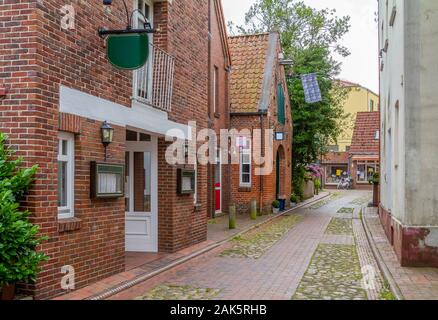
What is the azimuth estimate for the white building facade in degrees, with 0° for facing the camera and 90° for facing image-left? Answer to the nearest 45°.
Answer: approximately 90°

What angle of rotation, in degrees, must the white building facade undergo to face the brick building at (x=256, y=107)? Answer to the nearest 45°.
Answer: approximately 45° to its right

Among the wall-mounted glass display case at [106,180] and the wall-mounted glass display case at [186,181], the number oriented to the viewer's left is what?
0

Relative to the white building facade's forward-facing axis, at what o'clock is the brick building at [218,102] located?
The brick building is roughly at 2 o'clock from the white building facade.

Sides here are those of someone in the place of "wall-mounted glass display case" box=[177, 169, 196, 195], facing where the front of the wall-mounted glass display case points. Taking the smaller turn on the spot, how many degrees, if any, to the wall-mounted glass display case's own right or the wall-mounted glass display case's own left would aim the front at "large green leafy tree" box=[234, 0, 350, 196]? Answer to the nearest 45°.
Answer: approximately 135° to the wall-mounted glass display case's own left

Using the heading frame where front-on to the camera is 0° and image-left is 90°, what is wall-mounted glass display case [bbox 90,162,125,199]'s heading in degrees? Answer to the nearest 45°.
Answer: approximately 315°

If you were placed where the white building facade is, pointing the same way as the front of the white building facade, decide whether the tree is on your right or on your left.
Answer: on your right

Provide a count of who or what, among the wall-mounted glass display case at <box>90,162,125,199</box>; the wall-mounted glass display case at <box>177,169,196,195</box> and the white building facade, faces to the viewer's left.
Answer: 1
